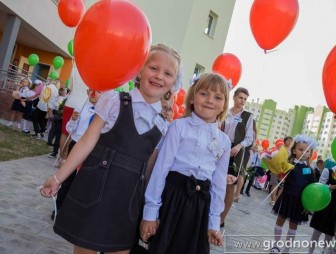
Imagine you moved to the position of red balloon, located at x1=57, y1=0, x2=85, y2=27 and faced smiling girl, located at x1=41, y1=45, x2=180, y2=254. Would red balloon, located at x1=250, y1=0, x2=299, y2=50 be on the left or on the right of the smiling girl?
left

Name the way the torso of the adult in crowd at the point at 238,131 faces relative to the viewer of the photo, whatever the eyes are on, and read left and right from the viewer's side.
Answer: facing the viewer and to the left of the viewer

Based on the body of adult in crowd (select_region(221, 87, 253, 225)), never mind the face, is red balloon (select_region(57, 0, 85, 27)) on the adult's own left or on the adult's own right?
on the adult's own right

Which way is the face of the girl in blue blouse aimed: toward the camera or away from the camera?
toward the camera

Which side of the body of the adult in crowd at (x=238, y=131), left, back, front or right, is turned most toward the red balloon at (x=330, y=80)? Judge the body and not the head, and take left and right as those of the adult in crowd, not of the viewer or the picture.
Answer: left

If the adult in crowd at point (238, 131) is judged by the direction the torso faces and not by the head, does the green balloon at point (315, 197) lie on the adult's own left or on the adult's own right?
on the adult's own left

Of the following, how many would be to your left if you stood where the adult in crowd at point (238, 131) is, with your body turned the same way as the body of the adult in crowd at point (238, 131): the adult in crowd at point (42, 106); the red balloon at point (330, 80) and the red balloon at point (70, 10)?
1

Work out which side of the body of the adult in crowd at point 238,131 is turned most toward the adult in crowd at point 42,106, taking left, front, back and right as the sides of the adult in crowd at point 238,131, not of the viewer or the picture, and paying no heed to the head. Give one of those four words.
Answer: right
